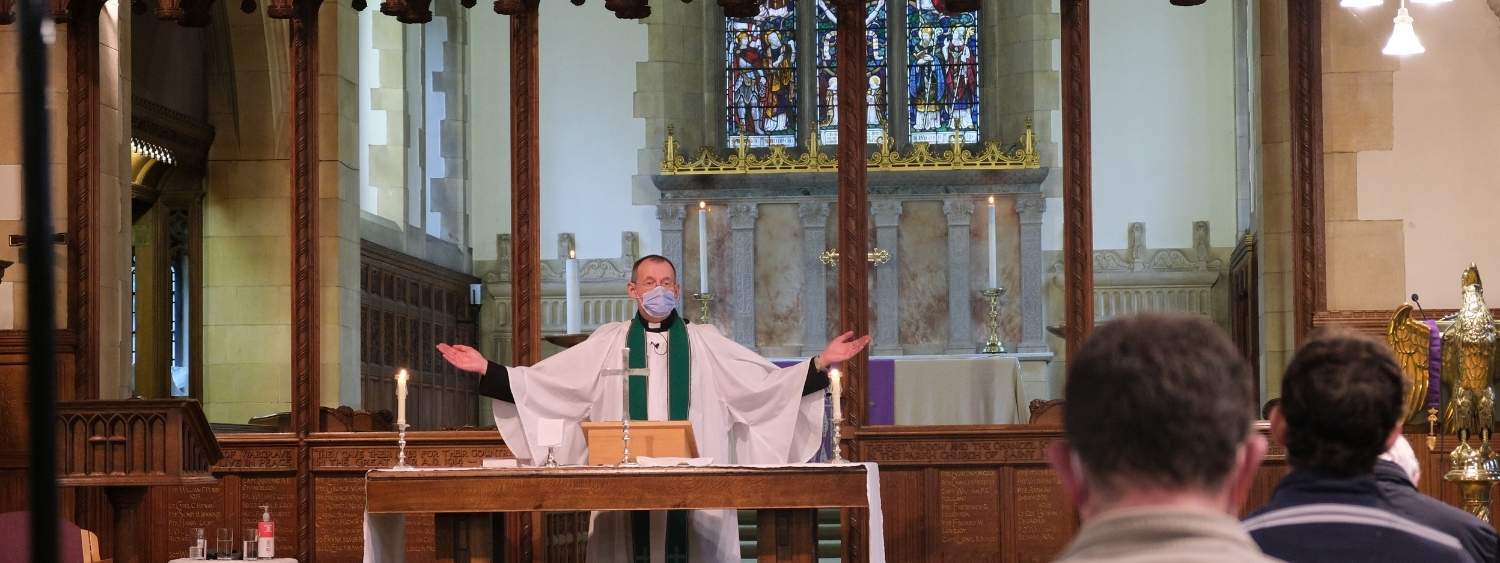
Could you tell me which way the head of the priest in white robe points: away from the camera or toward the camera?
toward the camera

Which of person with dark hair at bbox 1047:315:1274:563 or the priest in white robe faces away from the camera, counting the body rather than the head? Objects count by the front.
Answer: the person with dark hair

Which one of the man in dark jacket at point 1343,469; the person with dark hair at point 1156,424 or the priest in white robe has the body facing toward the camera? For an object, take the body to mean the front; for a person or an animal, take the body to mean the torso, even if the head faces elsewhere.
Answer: the priest in white robe

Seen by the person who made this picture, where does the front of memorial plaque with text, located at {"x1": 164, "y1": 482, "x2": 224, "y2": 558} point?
facing the viewer

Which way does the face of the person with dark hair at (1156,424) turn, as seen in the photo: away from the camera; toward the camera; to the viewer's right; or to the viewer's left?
away from the camera

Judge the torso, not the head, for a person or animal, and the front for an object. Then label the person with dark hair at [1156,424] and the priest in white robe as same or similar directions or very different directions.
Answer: very different directions

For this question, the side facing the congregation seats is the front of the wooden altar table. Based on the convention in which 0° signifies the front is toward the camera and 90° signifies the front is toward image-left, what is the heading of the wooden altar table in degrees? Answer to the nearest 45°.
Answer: approximately 0°

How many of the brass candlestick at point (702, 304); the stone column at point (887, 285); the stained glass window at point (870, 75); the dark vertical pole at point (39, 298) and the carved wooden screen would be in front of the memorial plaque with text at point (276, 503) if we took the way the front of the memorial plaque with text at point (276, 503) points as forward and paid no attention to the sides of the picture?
1

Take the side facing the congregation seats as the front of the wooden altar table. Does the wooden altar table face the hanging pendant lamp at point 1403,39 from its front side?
no

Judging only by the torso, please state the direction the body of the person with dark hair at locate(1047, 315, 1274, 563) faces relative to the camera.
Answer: away from the camera

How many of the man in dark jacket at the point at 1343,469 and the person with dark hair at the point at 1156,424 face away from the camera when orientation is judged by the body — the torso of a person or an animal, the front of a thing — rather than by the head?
2

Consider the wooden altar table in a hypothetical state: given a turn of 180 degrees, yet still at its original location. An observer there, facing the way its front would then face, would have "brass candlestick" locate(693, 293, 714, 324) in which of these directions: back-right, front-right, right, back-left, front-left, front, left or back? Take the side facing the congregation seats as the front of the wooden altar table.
front

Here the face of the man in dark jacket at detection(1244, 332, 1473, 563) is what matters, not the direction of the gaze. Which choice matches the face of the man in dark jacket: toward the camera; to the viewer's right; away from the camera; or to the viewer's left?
away from the camera

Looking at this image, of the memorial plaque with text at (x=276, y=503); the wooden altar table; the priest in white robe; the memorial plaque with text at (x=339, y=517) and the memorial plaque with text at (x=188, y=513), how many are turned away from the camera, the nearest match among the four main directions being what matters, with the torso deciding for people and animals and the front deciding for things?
0

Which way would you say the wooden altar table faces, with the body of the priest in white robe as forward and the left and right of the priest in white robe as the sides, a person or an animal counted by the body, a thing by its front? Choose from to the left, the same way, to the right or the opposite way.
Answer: the same way

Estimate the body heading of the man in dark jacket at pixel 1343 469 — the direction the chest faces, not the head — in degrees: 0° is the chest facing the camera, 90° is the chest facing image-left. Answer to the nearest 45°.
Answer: approximately 180°

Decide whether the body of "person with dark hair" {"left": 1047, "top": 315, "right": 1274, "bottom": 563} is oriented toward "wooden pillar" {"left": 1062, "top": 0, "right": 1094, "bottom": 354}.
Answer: yes

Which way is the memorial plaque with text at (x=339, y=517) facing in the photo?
toward the camera

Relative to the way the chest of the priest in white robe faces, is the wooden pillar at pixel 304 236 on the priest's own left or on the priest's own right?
on the priest's own right

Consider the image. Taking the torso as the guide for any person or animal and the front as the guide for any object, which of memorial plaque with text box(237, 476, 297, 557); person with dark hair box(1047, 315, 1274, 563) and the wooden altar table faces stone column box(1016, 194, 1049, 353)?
the person with dark hair

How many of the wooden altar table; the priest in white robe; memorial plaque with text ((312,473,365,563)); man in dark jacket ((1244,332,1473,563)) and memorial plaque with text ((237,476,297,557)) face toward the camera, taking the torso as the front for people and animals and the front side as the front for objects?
4
